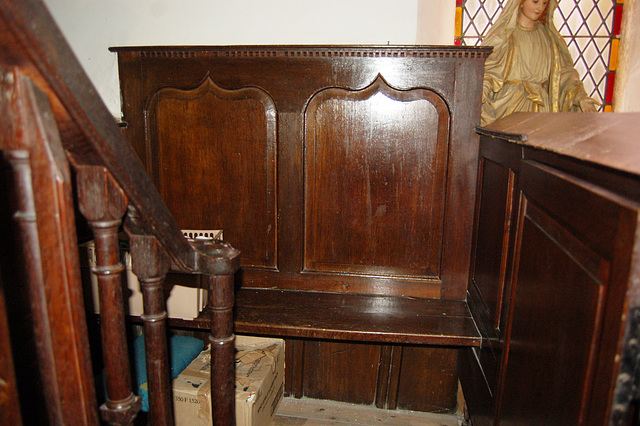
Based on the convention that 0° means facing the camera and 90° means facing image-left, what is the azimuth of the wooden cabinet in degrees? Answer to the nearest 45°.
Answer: approximately 45°

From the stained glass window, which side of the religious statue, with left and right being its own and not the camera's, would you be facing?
back

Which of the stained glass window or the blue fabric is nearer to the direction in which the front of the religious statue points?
the blue fabric

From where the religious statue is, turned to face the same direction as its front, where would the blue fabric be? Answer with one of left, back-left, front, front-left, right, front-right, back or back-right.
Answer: front-right

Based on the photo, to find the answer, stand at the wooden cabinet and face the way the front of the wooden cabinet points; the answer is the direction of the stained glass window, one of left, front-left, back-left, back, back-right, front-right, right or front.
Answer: back-right

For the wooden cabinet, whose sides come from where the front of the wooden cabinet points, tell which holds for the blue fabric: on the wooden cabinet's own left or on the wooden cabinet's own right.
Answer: on the wooden cabinet's own right

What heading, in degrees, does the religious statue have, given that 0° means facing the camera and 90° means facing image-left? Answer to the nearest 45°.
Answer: approximately 0°
